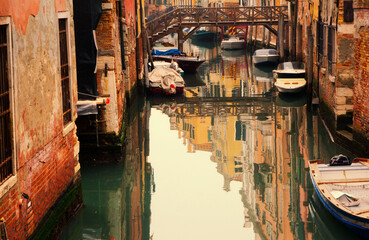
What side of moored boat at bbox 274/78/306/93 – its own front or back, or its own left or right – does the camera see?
front

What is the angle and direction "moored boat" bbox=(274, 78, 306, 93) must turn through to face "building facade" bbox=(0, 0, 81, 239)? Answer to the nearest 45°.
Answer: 0° — it already faces it

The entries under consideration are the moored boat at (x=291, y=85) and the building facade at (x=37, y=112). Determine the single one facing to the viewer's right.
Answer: the building facade

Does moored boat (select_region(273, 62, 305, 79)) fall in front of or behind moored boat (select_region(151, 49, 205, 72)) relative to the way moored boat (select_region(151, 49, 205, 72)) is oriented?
in front

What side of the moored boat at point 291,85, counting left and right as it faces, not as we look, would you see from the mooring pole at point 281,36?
back

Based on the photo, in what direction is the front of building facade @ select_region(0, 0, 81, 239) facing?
to the viewer's right

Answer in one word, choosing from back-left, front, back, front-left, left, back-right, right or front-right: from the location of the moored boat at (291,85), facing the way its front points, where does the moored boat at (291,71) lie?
back

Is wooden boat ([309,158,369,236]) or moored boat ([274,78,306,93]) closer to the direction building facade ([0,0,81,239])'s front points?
the wooden boat

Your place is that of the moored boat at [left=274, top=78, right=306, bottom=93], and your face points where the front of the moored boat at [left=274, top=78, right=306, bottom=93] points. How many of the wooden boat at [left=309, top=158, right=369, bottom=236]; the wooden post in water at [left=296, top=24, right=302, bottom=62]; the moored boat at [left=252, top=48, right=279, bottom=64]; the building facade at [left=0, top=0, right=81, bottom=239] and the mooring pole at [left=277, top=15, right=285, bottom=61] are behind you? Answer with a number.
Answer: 3

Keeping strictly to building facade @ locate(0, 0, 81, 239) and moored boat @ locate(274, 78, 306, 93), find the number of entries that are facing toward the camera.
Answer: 1

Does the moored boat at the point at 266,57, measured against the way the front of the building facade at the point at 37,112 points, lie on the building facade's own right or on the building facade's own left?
on the building facade's own left

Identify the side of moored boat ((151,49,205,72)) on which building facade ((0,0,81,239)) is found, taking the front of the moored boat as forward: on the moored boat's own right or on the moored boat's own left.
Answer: on the moored boat's own right

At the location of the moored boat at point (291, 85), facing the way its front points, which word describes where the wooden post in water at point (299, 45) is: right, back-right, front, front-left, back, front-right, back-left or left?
back

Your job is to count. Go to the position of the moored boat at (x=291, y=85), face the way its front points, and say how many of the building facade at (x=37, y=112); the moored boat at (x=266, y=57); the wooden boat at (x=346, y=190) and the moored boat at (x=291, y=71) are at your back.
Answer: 2

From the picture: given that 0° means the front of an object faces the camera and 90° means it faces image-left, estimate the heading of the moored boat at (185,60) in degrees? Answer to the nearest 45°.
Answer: approximately 315°
